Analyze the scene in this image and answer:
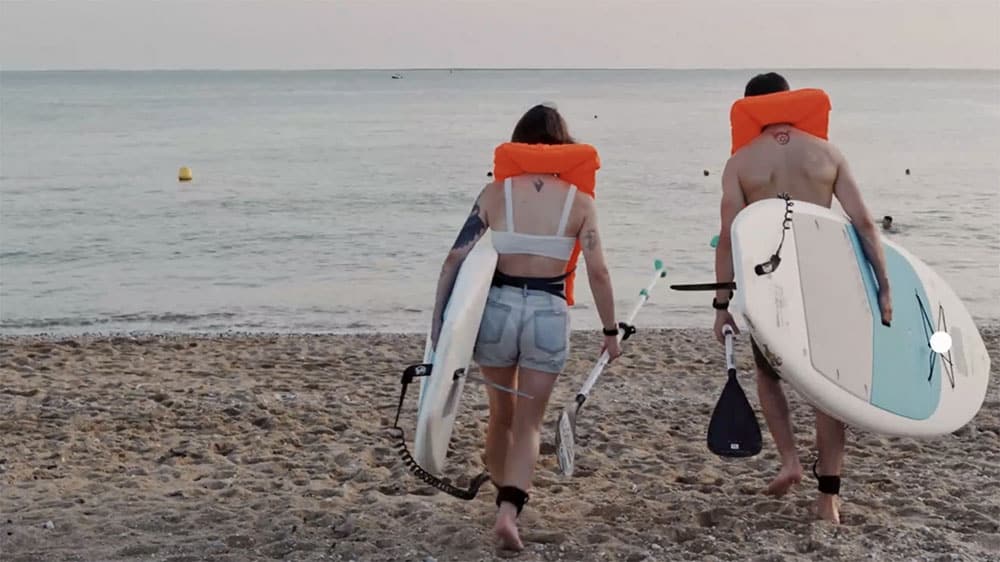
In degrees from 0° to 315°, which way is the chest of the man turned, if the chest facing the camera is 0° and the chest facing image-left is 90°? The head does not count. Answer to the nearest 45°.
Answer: approximately 180°

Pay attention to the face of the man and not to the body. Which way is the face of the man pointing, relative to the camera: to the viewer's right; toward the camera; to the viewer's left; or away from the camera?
away from the camera

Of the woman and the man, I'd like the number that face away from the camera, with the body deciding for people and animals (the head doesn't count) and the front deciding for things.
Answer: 2

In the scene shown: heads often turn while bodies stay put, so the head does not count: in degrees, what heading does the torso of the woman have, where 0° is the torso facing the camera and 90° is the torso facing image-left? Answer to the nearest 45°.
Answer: approximately 180°

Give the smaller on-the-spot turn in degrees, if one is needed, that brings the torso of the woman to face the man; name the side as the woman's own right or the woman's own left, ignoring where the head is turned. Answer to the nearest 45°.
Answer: approximately 90° to the woman's own right

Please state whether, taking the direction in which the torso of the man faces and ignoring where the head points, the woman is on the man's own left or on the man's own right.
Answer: on the man's own left

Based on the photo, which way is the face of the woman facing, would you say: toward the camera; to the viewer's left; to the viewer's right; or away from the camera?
away from the camera
